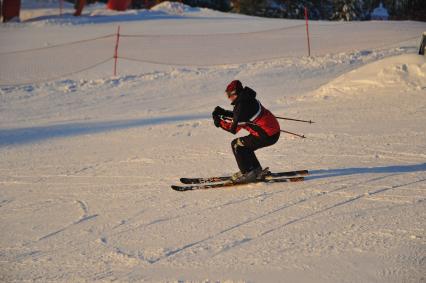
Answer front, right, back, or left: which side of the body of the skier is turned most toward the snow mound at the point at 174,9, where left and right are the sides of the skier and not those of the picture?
right

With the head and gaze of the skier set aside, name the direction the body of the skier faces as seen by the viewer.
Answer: to the viewer's left

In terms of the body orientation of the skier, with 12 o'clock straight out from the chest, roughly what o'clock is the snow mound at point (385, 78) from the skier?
The snow mound is roughly at 4 o'clock from the skier.

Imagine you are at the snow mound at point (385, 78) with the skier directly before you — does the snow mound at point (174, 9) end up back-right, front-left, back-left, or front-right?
back-right
